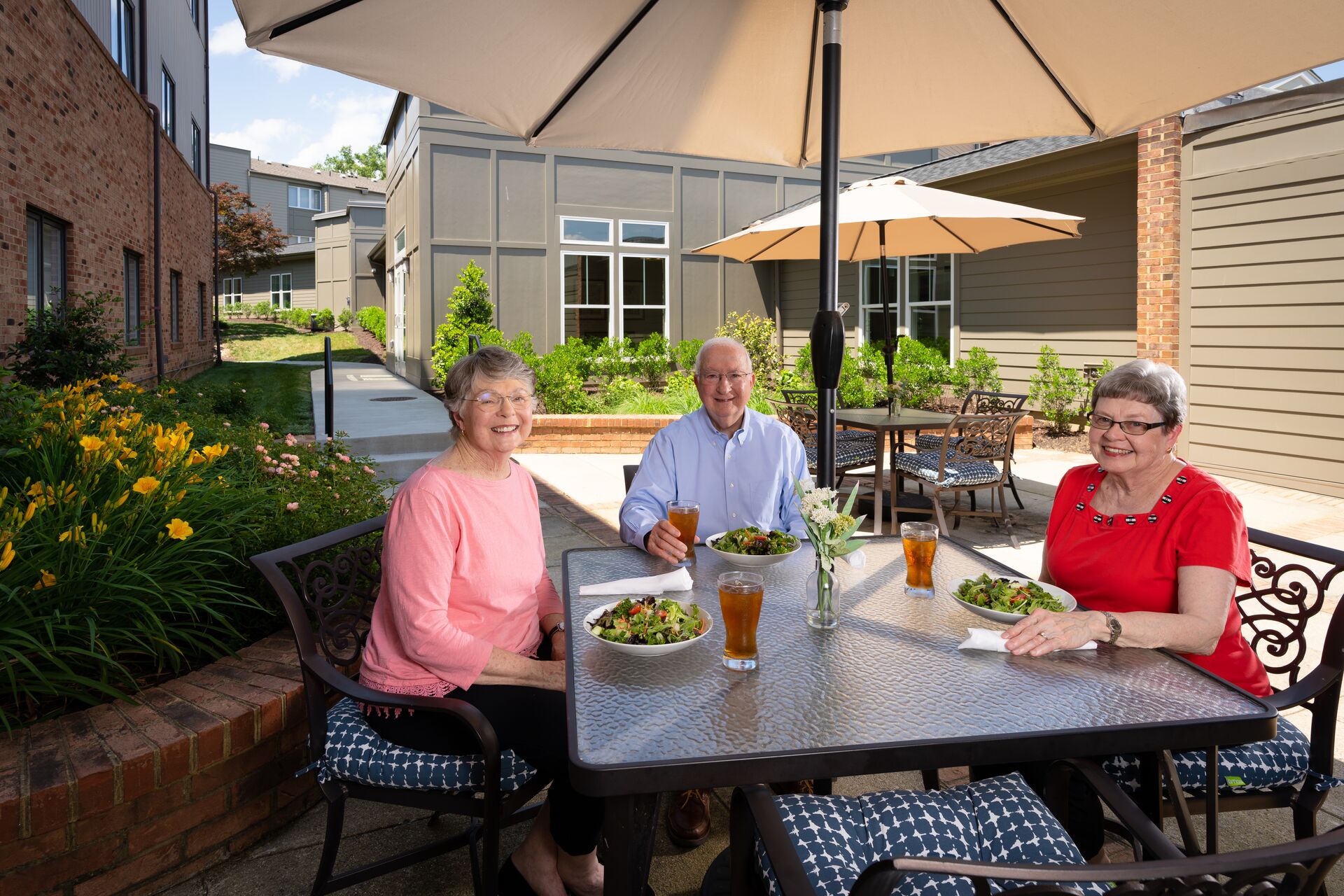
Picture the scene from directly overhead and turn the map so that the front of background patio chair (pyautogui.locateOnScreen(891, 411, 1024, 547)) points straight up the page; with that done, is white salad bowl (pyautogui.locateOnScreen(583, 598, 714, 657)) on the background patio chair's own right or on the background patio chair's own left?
on the background patio chair's own left

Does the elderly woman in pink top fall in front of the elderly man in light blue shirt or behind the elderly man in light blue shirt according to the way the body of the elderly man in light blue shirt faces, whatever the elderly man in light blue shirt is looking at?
in front

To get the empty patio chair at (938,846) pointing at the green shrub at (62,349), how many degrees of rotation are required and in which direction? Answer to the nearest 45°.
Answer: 0° — it already faces it

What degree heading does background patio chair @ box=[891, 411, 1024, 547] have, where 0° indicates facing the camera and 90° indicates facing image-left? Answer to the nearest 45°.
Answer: approximately 135°

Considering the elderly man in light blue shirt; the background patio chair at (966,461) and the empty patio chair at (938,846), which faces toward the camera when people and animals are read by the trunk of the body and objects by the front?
the elderly man in light blue shirt

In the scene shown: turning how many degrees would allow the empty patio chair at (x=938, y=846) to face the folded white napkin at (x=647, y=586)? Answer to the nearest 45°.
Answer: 0° — it already faces it

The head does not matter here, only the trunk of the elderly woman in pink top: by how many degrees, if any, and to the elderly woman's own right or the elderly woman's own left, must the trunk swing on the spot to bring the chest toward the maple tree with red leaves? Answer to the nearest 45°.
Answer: approximately 135° to the elderly woman's own left

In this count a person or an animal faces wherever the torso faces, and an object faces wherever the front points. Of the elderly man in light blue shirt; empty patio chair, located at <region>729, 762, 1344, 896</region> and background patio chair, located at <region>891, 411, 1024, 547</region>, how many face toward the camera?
1

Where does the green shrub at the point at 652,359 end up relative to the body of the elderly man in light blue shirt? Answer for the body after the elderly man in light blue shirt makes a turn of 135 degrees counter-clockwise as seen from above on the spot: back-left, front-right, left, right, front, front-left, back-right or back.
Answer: front-left

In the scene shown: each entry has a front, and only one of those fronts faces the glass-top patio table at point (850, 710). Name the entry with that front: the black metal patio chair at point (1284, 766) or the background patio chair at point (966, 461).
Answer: the black metal patio chair

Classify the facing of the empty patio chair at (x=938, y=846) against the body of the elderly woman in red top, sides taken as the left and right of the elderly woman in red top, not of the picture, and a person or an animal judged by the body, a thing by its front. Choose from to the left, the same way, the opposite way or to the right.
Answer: to the right

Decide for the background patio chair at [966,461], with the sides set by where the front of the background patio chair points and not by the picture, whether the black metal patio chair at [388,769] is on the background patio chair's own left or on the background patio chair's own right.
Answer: on the background patio chair's own left

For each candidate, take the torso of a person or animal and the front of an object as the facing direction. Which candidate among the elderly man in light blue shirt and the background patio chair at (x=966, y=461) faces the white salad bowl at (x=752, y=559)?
the elderly man in light blue shirt

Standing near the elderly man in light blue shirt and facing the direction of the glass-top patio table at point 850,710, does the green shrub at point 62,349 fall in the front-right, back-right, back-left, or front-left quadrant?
back-right
